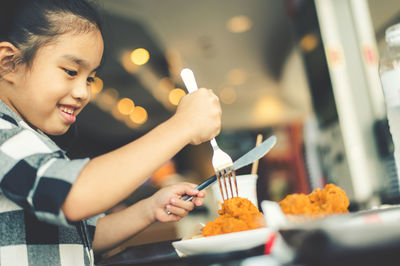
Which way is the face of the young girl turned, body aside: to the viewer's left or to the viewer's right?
to the viewer's right

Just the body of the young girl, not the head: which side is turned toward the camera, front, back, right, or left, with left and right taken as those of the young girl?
right
